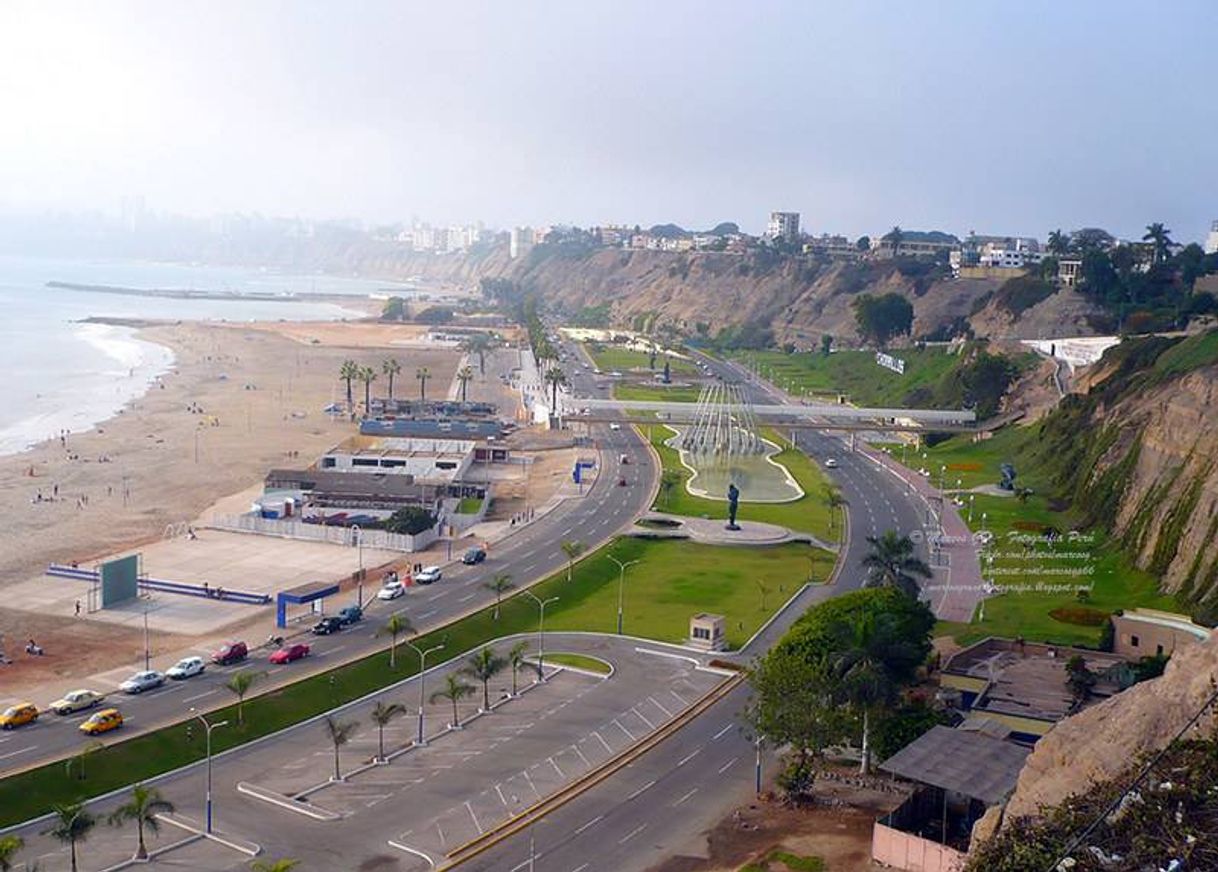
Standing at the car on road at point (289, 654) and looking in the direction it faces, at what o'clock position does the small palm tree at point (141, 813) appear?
The small palm tree is roughly at 11 o'clock from the car on road.

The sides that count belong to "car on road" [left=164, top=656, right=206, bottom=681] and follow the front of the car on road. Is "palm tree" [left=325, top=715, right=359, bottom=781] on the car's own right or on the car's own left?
on the car's own left

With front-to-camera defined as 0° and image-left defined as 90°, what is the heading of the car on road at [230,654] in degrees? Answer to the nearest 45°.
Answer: approximately 45°

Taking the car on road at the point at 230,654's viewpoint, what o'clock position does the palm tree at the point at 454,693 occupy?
The palm tree is roughly at 9 o'clock from the car on road.

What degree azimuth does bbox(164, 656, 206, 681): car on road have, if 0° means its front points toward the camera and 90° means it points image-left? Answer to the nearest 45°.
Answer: approximately 45°

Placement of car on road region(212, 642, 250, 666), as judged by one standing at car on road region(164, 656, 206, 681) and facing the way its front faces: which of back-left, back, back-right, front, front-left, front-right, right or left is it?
back

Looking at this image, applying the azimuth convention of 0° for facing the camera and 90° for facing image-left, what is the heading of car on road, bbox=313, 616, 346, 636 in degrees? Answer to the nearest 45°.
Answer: approximately 45°

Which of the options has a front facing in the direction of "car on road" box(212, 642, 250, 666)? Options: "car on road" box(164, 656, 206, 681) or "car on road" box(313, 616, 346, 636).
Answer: "car on road" box(313, 616, 346, 636)
